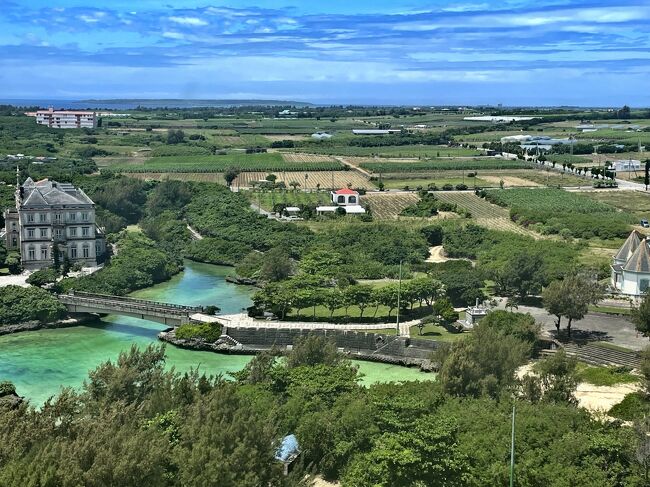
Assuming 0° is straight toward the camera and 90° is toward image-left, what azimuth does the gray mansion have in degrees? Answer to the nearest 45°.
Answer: approximately 0°

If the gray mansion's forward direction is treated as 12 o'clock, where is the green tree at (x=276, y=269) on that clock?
The green tree is roughly at 10 o'clock from the gray mansion.

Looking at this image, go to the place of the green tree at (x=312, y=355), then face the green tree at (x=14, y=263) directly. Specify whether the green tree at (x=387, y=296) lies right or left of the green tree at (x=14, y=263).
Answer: right

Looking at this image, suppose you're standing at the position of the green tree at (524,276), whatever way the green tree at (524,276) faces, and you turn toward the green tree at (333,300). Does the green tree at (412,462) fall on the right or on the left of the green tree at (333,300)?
left

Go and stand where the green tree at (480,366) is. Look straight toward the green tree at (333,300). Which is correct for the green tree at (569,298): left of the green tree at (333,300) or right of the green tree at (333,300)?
right

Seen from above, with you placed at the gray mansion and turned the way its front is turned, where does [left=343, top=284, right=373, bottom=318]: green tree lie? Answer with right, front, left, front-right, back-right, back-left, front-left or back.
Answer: front-left

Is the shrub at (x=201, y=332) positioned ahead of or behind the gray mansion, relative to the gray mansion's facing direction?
ahead

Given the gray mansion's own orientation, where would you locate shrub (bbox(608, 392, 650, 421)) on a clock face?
The shrub is roughly at 11 o'clock from the gray mansion.

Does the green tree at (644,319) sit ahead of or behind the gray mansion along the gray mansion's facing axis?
ahead

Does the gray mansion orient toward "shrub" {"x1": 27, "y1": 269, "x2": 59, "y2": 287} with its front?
yes

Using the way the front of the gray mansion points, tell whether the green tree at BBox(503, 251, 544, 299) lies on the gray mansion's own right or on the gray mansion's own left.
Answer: on the gray mansion's own left

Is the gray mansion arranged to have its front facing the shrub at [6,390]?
yes

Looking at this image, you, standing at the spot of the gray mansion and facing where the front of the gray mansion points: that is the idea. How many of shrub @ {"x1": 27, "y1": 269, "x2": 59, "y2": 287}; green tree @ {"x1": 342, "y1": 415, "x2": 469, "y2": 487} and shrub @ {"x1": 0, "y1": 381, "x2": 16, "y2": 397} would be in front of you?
3

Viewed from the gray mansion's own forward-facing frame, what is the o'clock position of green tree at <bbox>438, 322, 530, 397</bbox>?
The green tree is roughly at 11 o'clock from the gray mansion.

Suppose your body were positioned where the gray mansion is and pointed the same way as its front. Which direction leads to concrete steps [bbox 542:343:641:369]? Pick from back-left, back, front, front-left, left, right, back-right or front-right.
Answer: front-left

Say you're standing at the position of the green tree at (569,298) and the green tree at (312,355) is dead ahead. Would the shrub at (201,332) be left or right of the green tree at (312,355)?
right

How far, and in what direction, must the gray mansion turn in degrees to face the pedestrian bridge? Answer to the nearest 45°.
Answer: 0° — it already faces it
